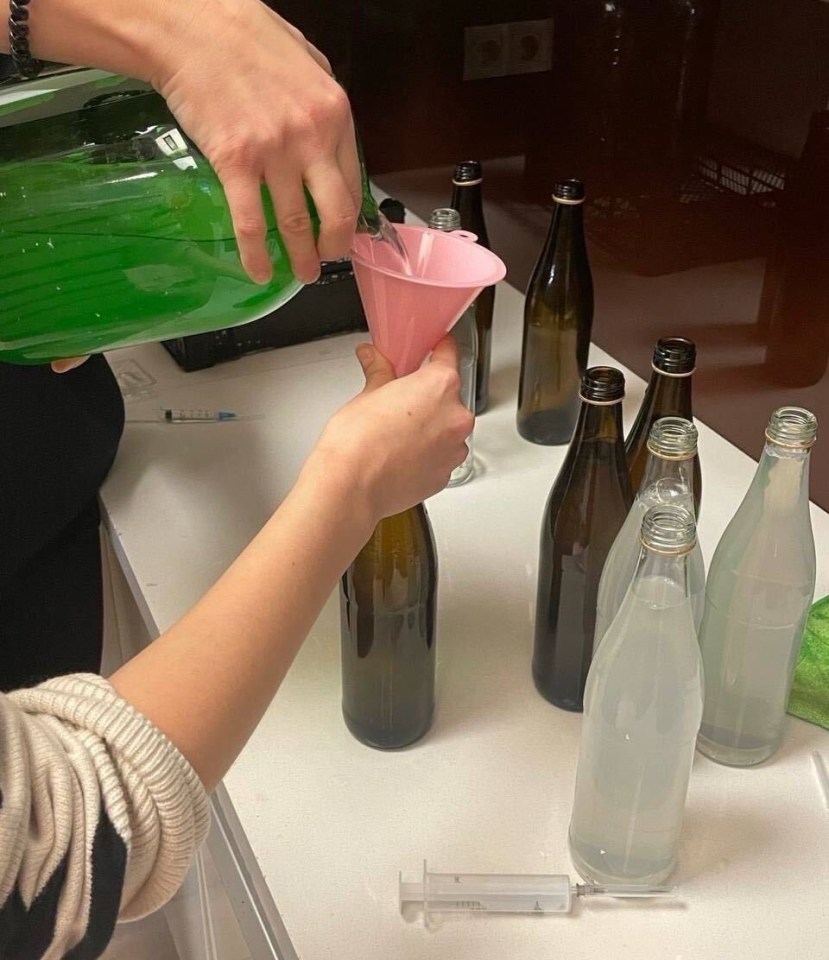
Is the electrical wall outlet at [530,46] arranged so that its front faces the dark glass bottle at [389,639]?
yes

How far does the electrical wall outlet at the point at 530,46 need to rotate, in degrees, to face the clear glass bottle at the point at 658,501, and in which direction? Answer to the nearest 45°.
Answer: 0° — it already faces it

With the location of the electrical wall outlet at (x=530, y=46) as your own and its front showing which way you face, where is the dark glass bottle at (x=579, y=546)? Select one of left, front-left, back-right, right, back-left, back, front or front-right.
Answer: front

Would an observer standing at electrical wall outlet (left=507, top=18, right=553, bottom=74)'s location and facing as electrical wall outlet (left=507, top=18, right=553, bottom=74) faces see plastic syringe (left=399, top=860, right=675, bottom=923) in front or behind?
in front

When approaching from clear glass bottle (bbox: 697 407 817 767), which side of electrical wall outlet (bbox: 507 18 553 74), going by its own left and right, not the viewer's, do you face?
front

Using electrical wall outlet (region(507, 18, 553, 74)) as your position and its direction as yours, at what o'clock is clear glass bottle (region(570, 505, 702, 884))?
The clear glass bottle is roughly at 12 o'clock from the electrical wall outlet.

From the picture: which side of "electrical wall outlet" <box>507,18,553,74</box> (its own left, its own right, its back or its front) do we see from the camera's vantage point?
front

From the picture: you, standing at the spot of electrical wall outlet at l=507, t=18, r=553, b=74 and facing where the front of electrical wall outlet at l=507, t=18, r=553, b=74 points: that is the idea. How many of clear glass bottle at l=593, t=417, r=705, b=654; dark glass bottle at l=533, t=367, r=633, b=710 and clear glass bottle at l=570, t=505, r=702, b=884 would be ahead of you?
3

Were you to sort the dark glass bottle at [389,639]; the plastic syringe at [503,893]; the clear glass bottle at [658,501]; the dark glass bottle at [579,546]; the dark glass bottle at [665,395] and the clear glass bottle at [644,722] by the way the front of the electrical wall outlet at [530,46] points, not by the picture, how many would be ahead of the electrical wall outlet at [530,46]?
6

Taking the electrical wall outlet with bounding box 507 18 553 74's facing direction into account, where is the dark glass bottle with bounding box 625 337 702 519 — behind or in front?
in front
